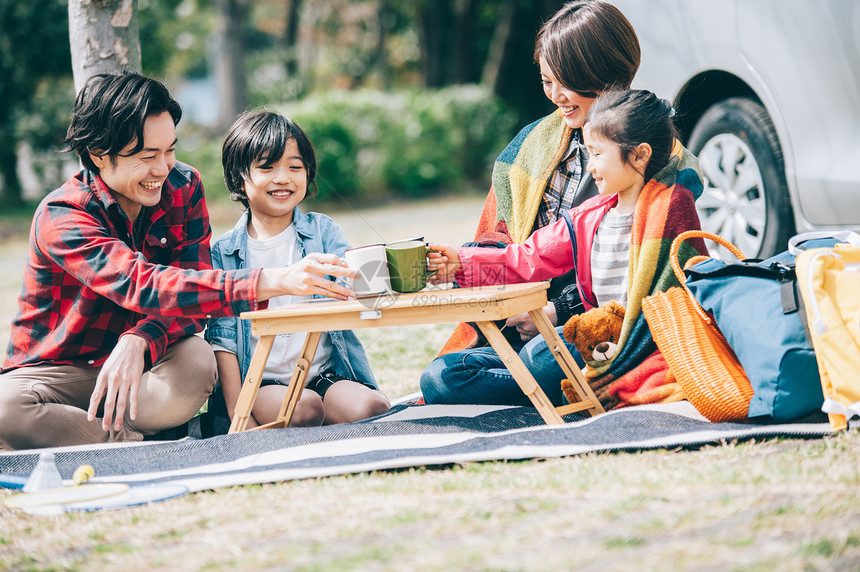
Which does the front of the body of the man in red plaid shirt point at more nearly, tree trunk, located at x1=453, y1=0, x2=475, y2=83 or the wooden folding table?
the wooden folding table

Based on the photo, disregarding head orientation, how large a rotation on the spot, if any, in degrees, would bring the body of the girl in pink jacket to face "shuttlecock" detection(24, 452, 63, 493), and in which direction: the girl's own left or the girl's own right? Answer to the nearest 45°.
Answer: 0° — they already face it

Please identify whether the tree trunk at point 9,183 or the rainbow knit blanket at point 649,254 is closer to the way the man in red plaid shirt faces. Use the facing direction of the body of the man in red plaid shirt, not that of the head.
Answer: the rainbow knit blanket

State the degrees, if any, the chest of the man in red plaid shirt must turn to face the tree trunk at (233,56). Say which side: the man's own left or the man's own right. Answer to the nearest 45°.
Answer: approximately 135° to the man's own left

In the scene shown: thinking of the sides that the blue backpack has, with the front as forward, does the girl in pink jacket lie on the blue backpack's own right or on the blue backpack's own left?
on the blue backpack's own right

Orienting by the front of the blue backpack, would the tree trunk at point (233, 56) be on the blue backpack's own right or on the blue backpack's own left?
on the blue backpack's own right

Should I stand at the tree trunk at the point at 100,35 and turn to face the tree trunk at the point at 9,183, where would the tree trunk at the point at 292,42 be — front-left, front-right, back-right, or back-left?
front-right

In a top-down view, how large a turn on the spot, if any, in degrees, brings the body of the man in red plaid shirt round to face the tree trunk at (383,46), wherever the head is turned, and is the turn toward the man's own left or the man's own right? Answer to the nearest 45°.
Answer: approximately 135° to the man's own left

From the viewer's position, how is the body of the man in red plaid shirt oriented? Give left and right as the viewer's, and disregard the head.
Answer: facing the viewer and to the right of the viewer

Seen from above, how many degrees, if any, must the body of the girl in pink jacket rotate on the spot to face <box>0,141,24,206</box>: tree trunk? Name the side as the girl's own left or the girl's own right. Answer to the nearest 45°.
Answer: approximately 90° to the girl's own right

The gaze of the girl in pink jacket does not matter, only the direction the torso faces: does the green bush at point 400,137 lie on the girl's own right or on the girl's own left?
on the girl's own right

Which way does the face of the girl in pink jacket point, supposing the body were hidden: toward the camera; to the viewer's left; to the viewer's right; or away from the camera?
to the viewer's left

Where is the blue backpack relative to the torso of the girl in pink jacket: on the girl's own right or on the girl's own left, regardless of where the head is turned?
on the girl's own left

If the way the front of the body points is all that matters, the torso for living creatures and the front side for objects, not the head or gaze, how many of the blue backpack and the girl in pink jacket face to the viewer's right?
0

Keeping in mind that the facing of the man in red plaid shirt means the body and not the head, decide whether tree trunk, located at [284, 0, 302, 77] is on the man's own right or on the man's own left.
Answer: on the man's own left

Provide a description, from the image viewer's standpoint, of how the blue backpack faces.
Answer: facing the viewer and to the left of the viewer
